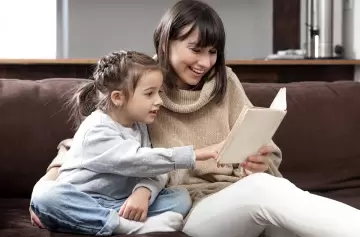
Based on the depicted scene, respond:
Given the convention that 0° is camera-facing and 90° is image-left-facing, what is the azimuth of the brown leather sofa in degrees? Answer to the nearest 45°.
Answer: approximately 0°

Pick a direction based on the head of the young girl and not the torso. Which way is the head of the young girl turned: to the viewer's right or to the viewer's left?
to the viewer's right

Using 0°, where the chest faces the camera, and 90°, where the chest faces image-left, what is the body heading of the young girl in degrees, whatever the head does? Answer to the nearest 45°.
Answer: approximately 315°
